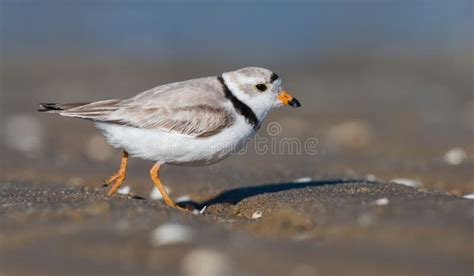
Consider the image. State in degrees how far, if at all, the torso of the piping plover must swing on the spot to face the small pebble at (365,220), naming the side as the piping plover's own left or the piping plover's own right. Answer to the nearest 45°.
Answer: approximately 45° to the piping plover's own right

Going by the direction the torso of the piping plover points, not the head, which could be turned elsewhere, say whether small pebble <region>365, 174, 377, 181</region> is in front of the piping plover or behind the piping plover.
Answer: in front

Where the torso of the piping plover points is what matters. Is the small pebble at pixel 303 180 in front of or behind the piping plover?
in front

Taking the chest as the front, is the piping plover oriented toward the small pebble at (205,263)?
no

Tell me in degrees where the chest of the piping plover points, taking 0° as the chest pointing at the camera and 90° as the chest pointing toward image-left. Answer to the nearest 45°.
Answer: approximately 270°

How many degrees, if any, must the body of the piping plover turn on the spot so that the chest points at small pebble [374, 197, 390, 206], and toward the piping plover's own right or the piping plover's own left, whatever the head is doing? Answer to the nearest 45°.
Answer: approximately 45° to the piping plover's own right
